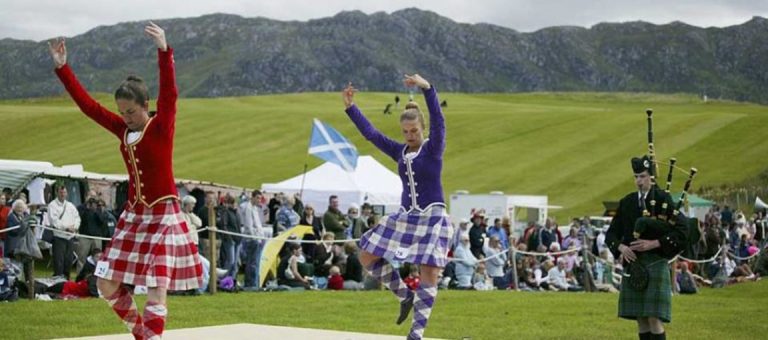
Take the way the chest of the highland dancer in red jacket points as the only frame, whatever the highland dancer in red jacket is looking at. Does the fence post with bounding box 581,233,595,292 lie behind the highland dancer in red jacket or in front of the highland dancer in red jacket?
behind

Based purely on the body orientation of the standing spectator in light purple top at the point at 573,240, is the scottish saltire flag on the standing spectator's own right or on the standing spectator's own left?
on the standing spectator's own right

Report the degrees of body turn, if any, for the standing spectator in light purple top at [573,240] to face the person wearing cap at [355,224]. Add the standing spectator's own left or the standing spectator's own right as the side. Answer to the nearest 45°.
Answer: approximately 45° to the standing spectator's own right

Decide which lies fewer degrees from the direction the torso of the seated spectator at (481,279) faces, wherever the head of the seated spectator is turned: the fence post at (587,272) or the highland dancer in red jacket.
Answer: the highland dancer in red jacket

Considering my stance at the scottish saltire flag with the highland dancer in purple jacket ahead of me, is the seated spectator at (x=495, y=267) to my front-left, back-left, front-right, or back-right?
front-left

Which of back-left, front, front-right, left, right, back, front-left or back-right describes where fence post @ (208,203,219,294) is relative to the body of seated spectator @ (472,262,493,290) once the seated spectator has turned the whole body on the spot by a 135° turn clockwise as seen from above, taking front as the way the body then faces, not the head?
left

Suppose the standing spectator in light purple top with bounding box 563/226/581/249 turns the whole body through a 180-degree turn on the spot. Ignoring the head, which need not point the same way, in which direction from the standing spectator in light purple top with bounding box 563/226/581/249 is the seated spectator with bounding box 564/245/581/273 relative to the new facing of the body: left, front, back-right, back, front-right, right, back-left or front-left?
back

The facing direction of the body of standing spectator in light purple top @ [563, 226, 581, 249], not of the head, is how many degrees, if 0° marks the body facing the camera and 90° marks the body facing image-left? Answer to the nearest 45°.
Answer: approximately 0°

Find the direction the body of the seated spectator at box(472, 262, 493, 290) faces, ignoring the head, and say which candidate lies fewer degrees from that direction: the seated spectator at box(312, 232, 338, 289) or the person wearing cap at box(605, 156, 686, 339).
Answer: the person wearing cap

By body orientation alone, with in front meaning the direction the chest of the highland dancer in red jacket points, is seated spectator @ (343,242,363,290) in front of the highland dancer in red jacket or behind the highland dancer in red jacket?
behind

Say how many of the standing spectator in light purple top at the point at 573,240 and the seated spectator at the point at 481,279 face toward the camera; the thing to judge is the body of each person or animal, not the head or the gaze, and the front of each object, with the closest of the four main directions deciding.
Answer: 2

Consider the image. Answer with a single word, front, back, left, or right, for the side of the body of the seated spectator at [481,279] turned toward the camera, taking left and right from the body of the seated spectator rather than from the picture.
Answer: front

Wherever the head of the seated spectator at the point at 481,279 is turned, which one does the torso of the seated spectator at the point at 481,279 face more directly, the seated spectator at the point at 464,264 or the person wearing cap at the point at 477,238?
the seated spectator

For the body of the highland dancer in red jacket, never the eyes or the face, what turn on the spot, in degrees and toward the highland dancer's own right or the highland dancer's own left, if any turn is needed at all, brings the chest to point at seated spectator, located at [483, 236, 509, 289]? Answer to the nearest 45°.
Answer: approximately 180°

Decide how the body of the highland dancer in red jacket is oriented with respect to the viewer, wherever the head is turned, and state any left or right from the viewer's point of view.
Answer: facing the viewer and to the left of the viewer

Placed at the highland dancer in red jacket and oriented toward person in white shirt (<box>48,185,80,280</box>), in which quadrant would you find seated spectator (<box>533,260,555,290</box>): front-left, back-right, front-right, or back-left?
front-right

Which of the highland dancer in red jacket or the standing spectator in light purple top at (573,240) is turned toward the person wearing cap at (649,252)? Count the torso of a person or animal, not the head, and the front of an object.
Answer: the standing spectator in light purple top
